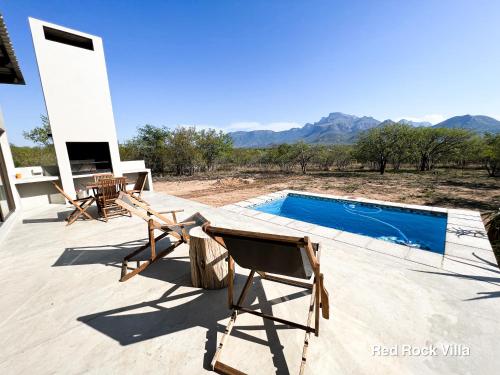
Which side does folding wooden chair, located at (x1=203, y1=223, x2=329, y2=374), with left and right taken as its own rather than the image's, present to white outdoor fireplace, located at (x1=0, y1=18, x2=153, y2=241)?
left

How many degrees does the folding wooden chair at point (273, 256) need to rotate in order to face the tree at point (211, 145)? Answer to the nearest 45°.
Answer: approximately 45° to its left

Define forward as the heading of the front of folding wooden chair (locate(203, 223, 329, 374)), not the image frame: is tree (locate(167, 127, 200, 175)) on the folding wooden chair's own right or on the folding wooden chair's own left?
on the folding wooden chair's own left

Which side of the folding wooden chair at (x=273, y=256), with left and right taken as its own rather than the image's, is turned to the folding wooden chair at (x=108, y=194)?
left

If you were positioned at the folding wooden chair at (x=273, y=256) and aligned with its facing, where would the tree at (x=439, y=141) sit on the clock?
The tree is roughly at 12 o'clock from the folding wooden chair.

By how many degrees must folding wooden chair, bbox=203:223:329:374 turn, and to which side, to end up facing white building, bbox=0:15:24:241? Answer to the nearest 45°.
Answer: approximately 90° to its left

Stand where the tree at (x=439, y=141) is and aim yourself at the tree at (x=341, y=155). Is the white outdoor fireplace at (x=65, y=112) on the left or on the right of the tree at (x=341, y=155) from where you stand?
left

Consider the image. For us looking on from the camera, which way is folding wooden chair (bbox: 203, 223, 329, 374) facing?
facing away from the viewer and to the right of the viewer

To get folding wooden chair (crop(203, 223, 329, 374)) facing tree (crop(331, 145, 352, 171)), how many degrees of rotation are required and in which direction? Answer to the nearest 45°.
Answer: approximately 45° to its left
